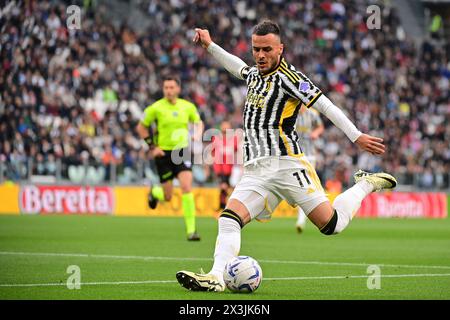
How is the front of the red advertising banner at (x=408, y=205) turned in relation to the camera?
facing the viewer

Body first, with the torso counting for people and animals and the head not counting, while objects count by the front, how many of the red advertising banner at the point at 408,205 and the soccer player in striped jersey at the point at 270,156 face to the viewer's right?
0

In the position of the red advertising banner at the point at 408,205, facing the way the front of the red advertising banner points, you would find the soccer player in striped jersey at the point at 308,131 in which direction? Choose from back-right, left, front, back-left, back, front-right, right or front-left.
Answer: front

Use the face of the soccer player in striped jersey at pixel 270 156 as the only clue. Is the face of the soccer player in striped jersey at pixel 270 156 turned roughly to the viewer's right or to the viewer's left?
to the viewer's left

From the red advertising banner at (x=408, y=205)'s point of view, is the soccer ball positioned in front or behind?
in front

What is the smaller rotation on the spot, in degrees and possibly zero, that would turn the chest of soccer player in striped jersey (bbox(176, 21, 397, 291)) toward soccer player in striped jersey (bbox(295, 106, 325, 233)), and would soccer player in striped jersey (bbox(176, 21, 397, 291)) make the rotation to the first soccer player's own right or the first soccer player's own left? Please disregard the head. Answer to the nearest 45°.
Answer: approximately 135° to the first soccer player's own right

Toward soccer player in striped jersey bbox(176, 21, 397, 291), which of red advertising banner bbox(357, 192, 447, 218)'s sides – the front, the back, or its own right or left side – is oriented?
front

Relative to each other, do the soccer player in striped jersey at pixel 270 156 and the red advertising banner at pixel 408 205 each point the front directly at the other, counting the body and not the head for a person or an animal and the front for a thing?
no

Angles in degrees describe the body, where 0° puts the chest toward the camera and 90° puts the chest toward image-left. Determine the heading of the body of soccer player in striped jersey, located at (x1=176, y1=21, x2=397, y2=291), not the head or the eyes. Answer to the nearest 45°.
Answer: approximately 45°

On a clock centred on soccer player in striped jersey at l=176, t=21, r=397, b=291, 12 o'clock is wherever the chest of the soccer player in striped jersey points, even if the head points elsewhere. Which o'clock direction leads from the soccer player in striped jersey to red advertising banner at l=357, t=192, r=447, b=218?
The red advertising banner is roughly at 5 o'clock from the soccer player in striped jersey.
